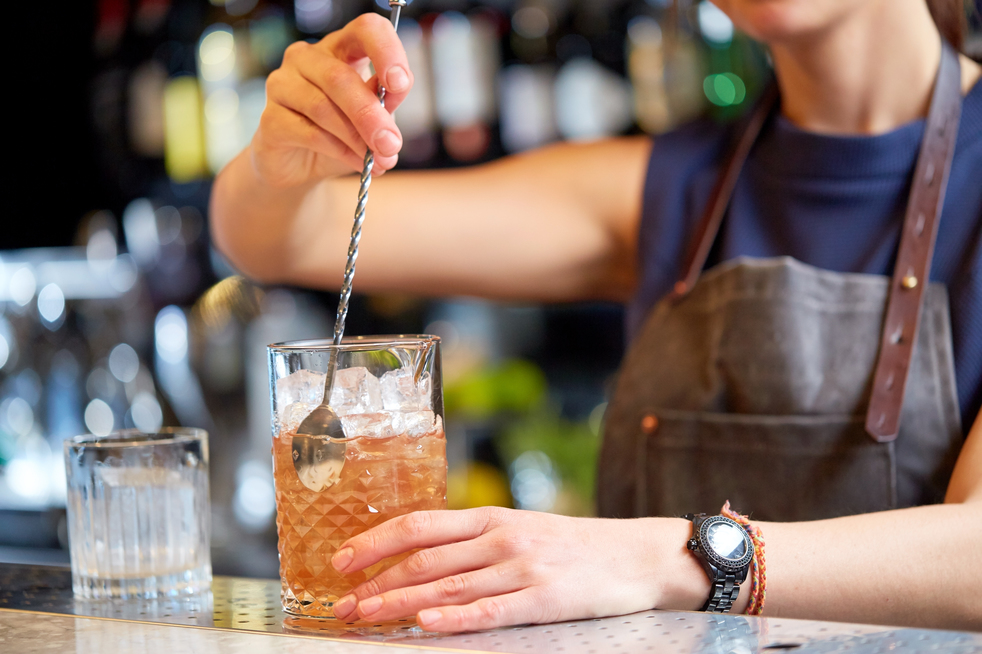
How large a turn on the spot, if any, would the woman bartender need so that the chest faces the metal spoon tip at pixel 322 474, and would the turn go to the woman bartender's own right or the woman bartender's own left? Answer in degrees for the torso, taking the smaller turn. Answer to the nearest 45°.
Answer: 0° — they already face it

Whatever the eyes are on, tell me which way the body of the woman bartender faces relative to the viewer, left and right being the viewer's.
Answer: facing the viewer and to the left of the viewer
